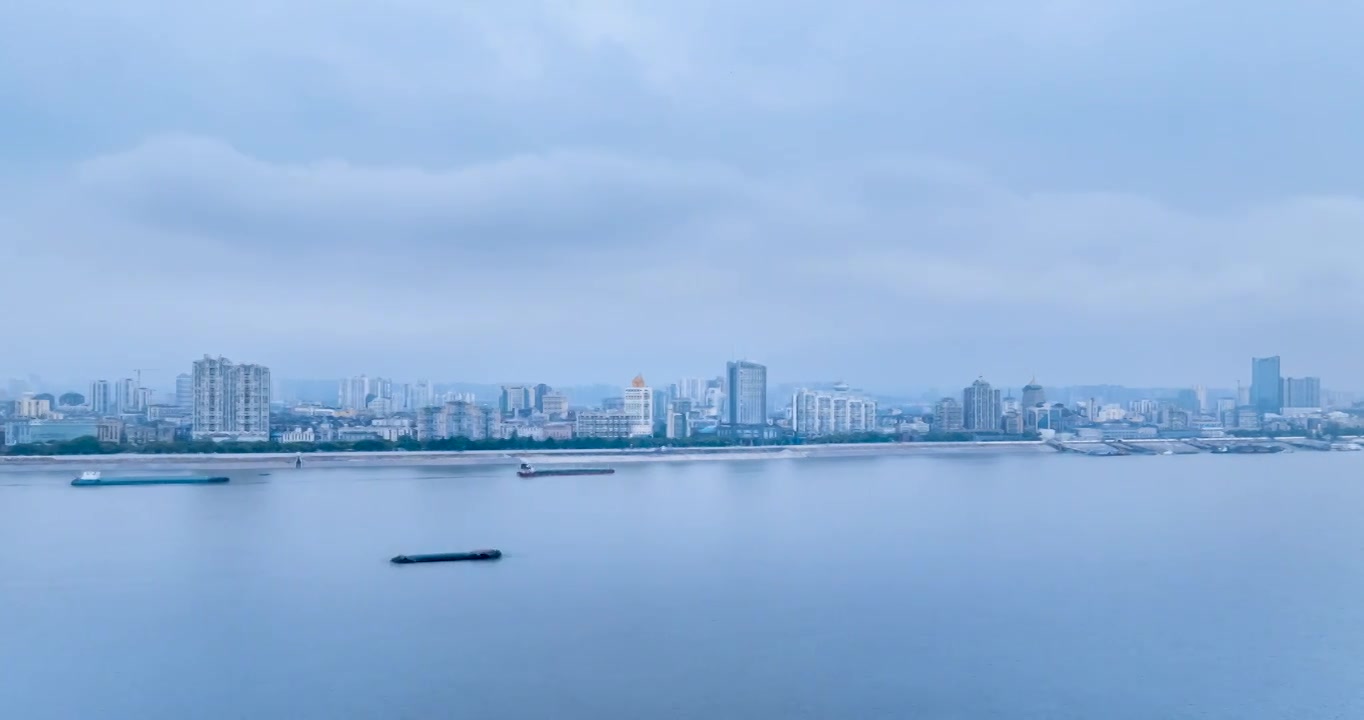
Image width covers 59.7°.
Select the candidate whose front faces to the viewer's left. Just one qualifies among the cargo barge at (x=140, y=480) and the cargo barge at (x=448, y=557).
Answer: the cargo barge at (x=448, y=557)

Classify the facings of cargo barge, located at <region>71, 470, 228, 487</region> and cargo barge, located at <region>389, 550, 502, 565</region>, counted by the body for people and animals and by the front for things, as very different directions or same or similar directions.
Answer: very different directions

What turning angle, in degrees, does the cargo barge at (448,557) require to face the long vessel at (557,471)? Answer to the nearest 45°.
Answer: approximately 90° to its right

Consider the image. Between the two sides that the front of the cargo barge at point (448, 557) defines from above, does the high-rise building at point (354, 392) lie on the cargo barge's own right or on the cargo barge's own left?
on the cargo barge's own right

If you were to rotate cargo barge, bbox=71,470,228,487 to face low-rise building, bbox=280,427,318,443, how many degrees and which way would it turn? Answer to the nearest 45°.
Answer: approximately 90° to its left

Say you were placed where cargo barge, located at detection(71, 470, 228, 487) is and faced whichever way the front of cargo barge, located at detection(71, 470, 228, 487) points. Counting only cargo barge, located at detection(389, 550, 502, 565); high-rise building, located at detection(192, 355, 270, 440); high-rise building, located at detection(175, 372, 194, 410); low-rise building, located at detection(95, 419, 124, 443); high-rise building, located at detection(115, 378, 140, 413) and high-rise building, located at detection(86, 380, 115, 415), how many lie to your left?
5

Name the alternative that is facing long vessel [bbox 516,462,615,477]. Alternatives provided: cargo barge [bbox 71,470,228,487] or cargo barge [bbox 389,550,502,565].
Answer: cargo barge [bbox 71,470,228,487]

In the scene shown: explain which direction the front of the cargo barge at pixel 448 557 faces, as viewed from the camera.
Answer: facing to the left of the viewer

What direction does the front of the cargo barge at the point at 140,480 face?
to the viewer's right
